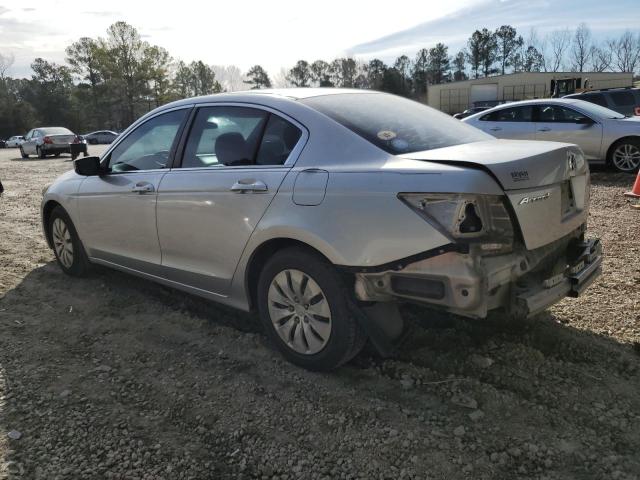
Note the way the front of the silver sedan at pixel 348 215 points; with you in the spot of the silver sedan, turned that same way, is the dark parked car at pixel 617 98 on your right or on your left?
on your right

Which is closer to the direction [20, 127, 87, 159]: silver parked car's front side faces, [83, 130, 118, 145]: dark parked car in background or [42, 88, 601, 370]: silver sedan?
the dark parked car in background

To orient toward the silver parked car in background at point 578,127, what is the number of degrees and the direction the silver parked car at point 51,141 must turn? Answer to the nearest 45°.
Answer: approximately 180°

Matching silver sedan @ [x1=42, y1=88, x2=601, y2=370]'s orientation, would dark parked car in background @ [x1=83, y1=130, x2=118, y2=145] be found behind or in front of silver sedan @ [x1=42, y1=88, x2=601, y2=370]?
in front

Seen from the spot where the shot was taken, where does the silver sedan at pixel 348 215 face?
facing away from the viewer and to the left of the viewer

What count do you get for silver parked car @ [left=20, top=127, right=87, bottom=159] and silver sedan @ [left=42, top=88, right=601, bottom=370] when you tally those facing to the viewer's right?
0

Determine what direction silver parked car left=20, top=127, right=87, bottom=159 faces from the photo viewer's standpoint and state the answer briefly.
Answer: facing away from the viewer and to the left of the viewer
